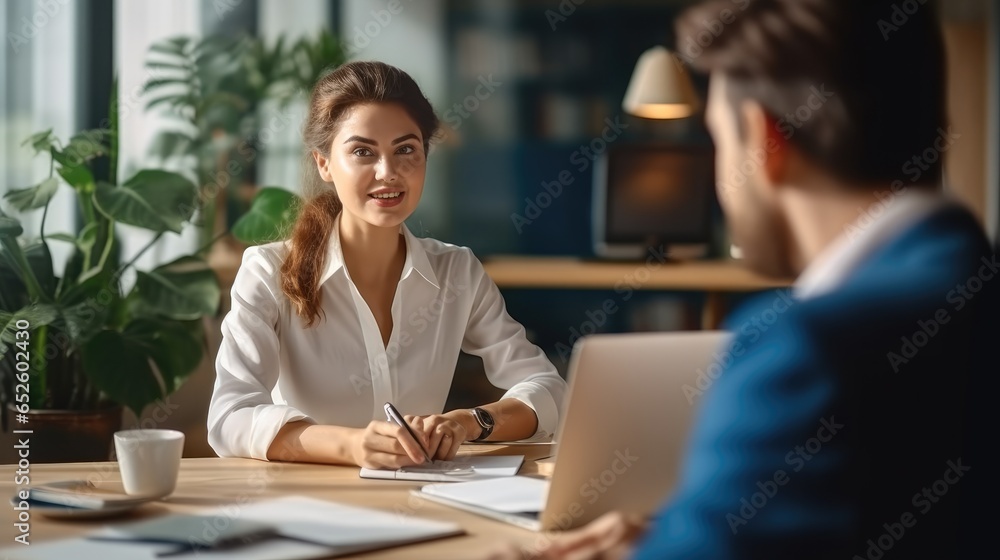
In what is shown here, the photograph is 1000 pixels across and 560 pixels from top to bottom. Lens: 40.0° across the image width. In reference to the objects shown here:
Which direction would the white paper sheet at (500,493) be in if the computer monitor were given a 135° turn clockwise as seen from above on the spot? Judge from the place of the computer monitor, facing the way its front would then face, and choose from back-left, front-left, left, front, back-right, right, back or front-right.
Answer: back-left

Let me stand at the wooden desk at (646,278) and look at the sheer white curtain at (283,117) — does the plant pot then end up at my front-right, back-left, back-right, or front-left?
front-left

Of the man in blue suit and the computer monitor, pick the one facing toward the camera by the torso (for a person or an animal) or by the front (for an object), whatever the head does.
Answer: the computer monitor

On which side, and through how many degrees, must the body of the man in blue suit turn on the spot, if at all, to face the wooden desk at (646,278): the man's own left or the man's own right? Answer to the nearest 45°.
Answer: approximately 45° to the man's own right

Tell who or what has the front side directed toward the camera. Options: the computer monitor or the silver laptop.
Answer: the computer monitor

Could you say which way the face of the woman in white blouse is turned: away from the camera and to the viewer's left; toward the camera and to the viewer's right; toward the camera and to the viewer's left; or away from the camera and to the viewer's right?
toward the camera and to the viewer's right

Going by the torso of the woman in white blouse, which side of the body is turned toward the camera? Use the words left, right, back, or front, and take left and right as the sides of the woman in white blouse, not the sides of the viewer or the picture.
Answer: front

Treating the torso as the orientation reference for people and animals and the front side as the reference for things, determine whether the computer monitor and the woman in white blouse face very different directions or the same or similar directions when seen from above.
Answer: same or similar directions

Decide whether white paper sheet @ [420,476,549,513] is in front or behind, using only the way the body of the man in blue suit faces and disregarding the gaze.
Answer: in front

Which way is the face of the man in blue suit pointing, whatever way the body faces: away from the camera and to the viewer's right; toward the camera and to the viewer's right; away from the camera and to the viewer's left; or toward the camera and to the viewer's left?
away from the camera and to the viewer's left

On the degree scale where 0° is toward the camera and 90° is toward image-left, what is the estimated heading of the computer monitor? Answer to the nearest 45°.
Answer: approximately 0°

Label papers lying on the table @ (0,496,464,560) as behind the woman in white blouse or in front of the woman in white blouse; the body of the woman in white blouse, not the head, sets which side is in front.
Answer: in front

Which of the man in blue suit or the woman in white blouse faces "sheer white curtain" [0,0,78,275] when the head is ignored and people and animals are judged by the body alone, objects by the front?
the man in blue suit

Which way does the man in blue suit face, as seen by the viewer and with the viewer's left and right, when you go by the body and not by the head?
facing away from the viewer and to the left of the viewer

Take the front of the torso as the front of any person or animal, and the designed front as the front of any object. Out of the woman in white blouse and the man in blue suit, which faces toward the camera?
the woman in white blouse
